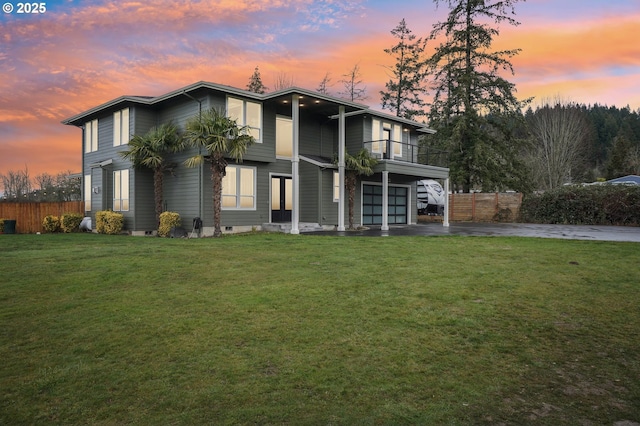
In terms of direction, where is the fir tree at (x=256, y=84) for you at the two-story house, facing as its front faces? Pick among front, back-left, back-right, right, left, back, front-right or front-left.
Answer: back-left

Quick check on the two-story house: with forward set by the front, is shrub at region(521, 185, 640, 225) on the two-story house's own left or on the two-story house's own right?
on the two-story house's own left

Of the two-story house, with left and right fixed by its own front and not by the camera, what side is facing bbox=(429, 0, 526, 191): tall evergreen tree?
left

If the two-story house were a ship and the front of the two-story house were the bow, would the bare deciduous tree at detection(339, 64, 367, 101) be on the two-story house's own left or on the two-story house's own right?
on the two-story house's own left

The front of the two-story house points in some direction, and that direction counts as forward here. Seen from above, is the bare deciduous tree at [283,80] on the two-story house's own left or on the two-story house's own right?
on the two-story house's own left

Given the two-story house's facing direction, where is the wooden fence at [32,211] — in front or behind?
behind

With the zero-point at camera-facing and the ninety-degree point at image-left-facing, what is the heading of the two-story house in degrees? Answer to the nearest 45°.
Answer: approximately 315°

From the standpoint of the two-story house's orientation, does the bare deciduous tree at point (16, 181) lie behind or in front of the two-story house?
behind

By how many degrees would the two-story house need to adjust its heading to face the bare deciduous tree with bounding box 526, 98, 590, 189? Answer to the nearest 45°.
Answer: approximately 90° to its left
